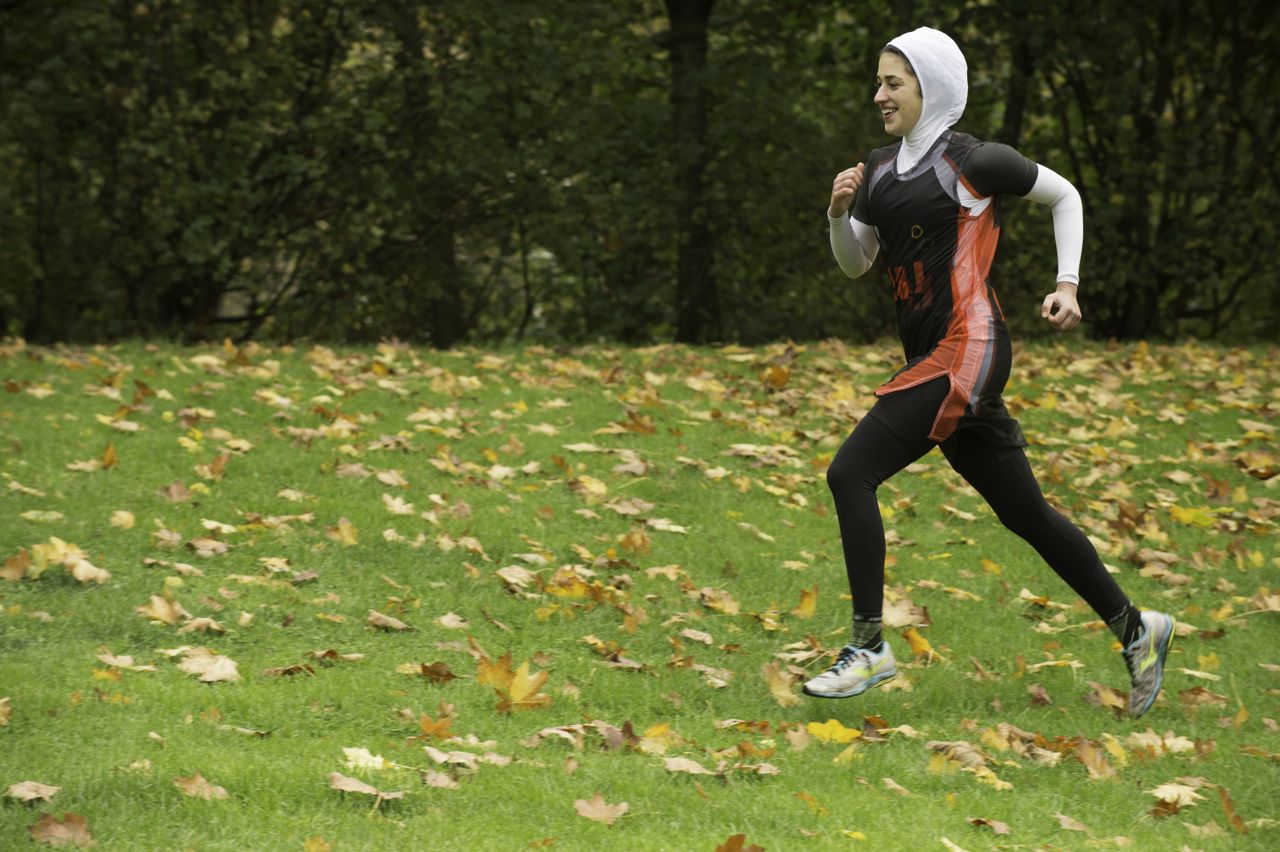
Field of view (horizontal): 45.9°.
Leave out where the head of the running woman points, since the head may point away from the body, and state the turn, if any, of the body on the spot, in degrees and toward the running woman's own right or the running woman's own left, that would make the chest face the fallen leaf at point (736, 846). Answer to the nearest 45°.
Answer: approximately 45° to the running woman's own left

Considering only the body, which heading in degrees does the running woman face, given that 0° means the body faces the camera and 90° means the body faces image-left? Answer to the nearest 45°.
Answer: approximately 45°

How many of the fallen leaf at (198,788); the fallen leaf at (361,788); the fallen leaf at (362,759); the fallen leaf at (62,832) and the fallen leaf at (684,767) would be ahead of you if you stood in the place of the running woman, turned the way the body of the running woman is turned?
5

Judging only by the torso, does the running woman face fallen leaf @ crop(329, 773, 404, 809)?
yes

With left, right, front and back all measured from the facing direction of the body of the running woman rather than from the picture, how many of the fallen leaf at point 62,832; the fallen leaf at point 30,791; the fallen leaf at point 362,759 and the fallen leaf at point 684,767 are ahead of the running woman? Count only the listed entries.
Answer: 4

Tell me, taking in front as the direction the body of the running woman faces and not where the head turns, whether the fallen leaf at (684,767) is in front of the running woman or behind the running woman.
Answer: in front

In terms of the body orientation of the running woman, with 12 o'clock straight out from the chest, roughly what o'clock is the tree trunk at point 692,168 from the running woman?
The tree trunk is roughly at 4 o'clock from the running woman.

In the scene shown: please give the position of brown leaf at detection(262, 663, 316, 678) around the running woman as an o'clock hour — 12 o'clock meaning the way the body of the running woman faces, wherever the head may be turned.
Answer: The brown leaf is roughly at 1 o'clock from the running woman.

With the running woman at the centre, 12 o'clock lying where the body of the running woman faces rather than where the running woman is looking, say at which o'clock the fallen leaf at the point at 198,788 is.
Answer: The fallen leaf is roughly at 12 o'clock from the running woman.

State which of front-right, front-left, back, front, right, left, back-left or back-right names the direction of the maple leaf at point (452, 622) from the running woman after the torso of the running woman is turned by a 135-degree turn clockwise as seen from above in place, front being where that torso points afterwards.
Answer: left

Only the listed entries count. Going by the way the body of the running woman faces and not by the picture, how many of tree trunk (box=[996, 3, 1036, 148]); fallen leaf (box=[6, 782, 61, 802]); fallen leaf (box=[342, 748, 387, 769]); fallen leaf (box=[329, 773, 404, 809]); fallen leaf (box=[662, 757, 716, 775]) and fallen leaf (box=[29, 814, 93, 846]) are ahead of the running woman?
5

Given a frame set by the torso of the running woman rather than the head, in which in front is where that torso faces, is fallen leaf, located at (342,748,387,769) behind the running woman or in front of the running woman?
in front

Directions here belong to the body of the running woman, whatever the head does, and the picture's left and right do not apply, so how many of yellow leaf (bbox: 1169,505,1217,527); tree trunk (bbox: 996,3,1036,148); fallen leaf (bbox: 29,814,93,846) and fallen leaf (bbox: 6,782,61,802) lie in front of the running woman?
2

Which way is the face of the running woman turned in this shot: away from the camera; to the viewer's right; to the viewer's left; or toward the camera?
to the viewer's left

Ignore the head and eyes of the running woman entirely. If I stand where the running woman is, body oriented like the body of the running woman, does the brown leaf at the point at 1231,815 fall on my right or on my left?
on my left

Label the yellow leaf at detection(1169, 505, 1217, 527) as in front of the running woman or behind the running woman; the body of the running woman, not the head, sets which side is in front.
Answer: behind

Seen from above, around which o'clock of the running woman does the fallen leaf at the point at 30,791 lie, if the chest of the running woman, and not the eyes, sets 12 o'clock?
The fallen leaf is roughly at 12 o'clock from the running woman.
